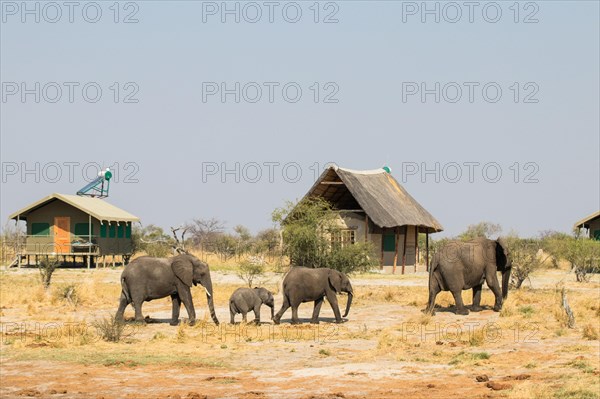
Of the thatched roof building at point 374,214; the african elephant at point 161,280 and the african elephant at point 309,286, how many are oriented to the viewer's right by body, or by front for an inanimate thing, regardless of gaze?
2

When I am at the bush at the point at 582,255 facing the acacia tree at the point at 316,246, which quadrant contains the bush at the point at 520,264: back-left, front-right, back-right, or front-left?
front-left

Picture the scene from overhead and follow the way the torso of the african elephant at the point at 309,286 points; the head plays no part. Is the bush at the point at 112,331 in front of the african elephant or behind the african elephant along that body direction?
behind

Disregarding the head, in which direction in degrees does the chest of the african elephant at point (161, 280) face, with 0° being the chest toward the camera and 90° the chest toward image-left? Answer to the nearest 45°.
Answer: approximately 270°

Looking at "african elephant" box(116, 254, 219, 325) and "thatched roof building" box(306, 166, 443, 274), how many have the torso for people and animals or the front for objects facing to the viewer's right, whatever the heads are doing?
1

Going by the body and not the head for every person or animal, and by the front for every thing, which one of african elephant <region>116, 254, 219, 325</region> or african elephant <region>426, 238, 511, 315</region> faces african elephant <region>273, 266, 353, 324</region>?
african elephant <region>116, 254, 219, 325</region>

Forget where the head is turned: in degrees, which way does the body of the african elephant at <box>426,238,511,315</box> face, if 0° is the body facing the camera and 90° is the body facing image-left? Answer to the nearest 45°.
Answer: approximately 225°

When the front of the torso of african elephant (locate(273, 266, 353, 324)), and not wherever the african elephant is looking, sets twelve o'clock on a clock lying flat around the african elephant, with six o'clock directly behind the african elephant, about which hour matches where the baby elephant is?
The baby elephant is roughly at 6 o'clock from the african elephant.

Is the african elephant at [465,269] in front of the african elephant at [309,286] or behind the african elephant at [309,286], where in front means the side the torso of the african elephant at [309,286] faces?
in front

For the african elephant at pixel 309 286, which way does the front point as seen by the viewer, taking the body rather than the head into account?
to the viewer's right
